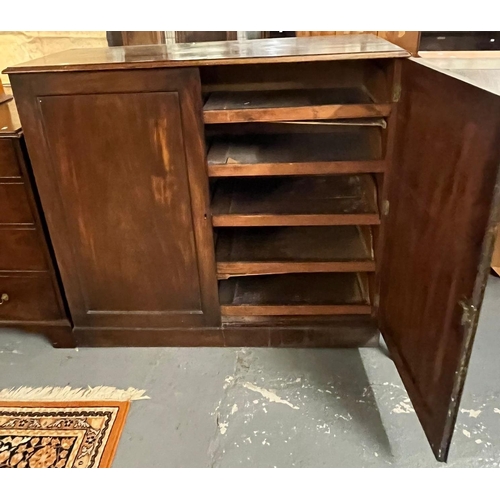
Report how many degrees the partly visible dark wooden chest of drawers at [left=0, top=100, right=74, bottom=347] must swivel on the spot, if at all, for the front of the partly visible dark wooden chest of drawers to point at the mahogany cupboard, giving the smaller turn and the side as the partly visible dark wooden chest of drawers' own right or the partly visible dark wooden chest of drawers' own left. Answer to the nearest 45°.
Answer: approximately 45° to the partly visible dark wooden chest of drawers' own left

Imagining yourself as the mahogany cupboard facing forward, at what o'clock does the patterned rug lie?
The patterned rug is roughly at 2 o'clock from the mahogany cupboard.

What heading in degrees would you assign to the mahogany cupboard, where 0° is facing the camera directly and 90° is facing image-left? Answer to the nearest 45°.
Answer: approximately 0°

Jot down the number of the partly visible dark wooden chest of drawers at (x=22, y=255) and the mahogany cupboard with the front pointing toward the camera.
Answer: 2

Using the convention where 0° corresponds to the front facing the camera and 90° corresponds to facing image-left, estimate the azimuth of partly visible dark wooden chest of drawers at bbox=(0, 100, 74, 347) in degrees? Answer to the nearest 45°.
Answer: approximately 0°

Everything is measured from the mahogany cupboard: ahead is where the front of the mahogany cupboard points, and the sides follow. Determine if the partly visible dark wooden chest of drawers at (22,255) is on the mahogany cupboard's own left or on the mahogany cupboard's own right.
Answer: on the mahogany cupboard's own right

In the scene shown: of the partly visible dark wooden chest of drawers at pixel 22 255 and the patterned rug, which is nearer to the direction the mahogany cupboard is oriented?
the patterned rug
